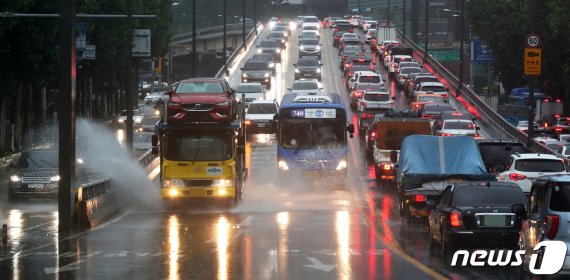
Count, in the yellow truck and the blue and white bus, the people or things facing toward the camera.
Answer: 2

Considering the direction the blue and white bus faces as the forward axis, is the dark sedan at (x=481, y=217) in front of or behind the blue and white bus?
in front

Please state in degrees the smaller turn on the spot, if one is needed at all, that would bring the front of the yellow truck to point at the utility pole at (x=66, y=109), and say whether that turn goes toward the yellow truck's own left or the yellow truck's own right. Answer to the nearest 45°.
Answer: approximately 45° to the yellow truck's own right

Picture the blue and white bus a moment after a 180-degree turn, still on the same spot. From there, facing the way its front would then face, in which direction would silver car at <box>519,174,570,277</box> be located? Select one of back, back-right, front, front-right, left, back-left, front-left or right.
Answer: back

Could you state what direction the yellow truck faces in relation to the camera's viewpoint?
facing the viewer

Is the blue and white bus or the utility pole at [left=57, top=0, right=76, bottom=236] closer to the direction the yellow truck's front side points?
the utility pole

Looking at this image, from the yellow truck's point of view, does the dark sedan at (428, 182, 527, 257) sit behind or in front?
in front

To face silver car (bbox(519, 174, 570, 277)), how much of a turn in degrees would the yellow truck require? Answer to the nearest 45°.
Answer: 0° — it already faces it

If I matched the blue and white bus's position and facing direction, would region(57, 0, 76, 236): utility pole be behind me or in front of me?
in front

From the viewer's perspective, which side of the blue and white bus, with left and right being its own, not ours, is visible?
front

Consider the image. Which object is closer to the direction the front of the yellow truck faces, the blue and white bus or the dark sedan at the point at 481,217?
the dark sedan
